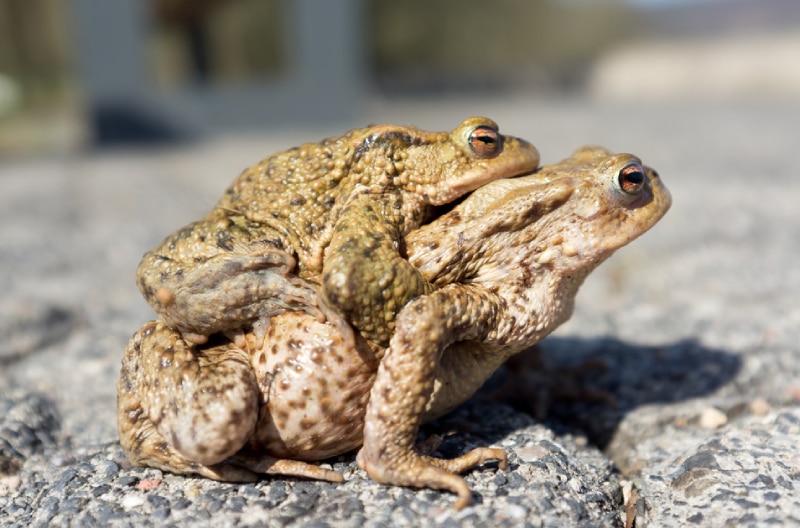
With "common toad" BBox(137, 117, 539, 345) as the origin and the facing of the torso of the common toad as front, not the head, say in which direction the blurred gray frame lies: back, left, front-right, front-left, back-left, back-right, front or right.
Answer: left

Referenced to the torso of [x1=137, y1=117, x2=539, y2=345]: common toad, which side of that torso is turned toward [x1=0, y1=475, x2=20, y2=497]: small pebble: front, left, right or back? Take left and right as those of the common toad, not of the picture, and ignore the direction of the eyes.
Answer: back

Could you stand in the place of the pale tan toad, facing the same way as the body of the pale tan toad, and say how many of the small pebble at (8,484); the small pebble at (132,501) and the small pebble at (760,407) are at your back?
2

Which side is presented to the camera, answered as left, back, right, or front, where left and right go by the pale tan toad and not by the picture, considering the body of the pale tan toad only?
right

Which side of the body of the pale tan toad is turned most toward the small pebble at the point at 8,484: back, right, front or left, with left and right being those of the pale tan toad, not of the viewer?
back

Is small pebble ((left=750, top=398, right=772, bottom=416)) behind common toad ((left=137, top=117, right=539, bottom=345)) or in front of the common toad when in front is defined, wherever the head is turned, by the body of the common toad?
in front

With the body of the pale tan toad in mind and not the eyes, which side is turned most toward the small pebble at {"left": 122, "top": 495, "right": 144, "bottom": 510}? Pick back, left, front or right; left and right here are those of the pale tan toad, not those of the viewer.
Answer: back

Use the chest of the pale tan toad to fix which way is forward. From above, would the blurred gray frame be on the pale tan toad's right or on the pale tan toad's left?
on the pale tan toad's left

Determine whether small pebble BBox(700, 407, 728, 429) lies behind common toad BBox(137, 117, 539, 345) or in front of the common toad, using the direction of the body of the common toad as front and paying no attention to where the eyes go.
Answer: in front

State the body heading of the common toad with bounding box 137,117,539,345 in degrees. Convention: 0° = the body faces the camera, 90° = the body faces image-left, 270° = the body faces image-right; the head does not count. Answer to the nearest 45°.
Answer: approximately 270°

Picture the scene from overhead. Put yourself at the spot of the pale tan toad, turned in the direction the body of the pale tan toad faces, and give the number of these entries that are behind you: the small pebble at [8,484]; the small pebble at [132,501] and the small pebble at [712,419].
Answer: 2
